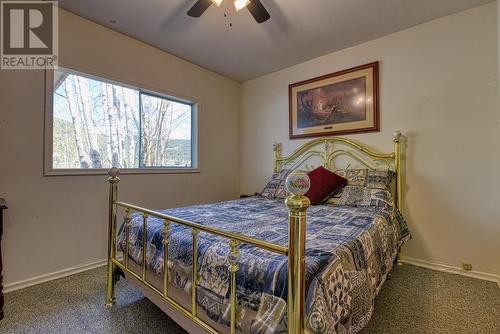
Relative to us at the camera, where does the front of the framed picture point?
facing the viewer and to the left of the viewer

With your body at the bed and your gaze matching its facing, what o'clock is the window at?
The window is roughly at 3 o'clock from the bed.

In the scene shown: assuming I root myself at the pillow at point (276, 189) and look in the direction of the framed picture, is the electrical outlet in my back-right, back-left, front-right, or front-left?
front-right

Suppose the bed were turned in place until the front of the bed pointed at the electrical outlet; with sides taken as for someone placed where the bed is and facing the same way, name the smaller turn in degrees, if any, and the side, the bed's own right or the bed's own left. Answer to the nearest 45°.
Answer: approximately 180°

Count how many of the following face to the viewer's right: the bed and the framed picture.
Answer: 0

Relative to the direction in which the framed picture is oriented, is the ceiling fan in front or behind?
in front

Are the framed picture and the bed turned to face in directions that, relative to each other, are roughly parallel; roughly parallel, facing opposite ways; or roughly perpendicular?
roughly parallel
